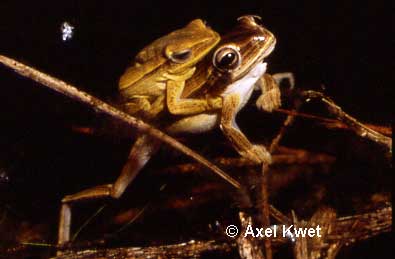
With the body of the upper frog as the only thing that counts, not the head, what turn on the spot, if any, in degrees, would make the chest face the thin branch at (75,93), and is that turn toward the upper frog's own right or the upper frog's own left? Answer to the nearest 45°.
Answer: approximately 135° to the upper frog's own right

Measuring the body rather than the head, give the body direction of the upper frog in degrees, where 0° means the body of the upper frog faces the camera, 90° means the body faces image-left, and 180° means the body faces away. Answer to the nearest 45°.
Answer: approximately 270°

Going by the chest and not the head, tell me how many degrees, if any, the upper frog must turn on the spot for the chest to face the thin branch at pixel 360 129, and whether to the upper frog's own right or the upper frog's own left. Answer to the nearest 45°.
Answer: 0° — it already faces it
